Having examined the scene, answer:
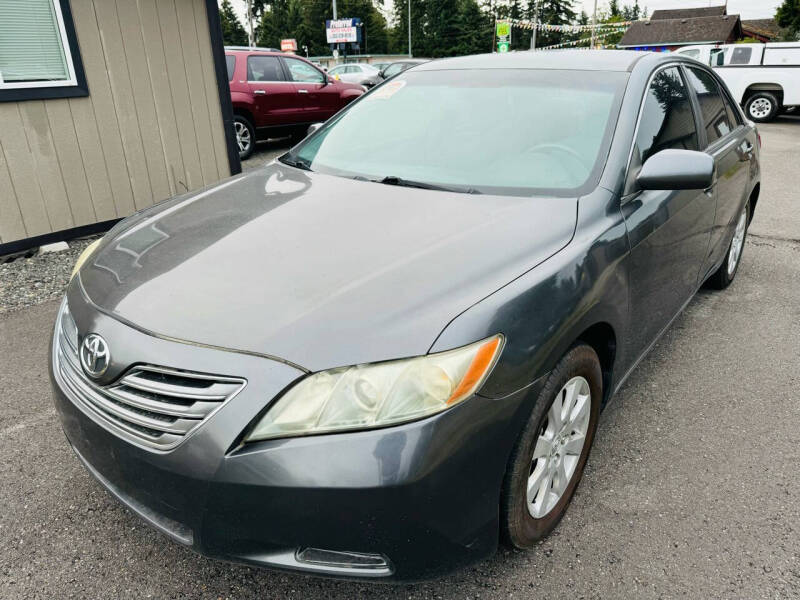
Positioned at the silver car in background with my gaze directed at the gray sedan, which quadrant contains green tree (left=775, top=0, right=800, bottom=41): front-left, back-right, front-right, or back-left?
back-left

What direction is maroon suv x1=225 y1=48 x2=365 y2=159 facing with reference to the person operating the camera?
facing away from the viewer and to the right of the viewer
